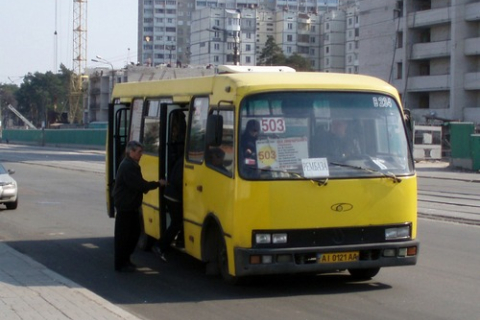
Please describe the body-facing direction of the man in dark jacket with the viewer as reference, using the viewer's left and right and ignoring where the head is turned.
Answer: facing to the right of the viewer

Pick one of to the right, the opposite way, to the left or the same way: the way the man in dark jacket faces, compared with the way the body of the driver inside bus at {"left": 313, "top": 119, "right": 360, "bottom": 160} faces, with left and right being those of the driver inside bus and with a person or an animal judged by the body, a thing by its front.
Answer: to the left

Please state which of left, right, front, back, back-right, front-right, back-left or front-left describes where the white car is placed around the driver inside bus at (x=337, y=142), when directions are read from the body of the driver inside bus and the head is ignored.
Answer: back-right

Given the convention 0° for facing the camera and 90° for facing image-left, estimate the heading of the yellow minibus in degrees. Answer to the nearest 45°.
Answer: approximately 315°

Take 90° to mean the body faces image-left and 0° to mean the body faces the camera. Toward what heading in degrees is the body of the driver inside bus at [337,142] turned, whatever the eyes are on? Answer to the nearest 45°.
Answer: approximately 0°

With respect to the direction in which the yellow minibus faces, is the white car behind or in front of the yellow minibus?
behind

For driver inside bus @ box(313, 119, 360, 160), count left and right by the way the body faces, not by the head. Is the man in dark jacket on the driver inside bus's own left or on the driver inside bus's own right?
on the driver inside bus's own right

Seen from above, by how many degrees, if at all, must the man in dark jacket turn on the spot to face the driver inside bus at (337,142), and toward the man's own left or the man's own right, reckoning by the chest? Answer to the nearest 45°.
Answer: approximately 45° to the man's own right

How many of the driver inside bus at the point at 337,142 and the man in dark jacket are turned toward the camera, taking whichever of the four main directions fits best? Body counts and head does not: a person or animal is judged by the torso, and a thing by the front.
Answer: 1
